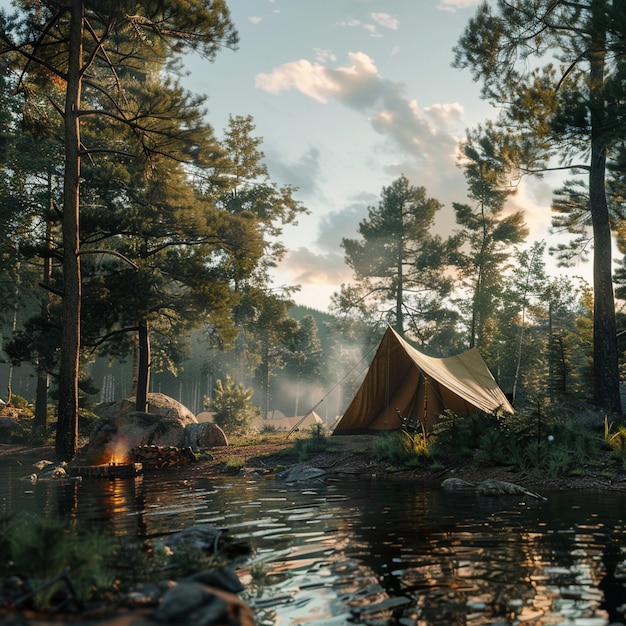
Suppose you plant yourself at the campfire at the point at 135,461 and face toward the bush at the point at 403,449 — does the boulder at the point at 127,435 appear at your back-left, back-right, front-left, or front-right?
back-left

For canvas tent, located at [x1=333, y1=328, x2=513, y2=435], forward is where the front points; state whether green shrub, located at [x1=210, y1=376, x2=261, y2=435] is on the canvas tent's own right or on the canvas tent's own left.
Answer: on the canvas tent's own right

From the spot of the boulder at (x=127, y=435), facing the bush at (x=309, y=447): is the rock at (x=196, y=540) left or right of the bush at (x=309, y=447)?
right

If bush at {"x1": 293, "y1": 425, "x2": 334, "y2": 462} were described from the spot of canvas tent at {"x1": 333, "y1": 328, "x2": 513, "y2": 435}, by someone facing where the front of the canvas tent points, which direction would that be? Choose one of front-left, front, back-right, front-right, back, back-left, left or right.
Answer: front

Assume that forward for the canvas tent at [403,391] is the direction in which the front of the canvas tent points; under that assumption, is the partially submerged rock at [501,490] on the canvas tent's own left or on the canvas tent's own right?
on the canvas tent's own left

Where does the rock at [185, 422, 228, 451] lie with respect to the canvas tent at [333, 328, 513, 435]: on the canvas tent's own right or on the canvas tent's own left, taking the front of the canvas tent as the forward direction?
on the canvas tent's own right

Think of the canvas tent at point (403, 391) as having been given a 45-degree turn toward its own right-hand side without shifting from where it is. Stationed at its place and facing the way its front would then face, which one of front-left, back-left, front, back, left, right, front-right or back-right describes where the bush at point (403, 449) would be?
left

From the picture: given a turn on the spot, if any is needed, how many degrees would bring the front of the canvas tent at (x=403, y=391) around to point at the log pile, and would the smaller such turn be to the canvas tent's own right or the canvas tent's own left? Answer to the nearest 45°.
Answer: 0° — it already faces it

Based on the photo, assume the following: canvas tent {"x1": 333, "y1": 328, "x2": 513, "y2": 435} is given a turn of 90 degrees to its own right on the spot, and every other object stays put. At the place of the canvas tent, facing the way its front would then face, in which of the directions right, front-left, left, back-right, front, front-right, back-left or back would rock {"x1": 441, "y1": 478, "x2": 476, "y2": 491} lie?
back-left

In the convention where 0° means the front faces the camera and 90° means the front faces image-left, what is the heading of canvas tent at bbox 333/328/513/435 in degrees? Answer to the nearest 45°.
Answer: approximately 45°

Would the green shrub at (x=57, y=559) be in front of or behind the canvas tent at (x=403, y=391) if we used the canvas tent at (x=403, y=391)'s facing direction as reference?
in front

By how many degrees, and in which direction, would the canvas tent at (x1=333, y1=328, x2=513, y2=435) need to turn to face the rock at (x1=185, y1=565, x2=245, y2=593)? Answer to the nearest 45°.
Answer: approximately 45° to its left

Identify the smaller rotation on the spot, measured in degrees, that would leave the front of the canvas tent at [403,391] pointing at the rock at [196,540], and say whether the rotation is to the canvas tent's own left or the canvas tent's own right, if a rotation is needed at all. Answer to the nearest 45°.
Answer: approximately 45° to the canvas tent's own left

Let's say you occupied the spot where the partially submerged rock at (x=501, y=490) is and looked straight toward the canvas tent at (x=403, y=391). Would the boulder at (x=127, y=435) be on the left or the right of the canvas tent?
left
